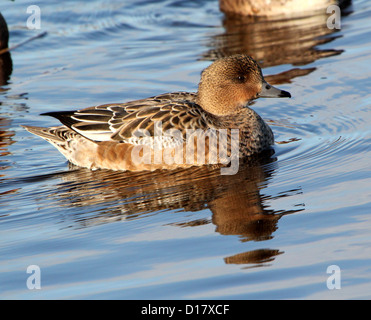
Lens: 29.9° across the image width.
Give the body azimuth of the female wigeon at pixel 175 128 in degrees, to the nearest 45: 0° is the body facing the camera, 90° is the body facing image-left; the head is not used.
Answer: approximately 270°

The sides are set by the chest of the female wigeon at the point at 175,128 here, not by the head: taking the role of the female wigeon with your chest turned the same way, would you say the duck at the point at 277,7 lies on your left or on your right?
on your left
